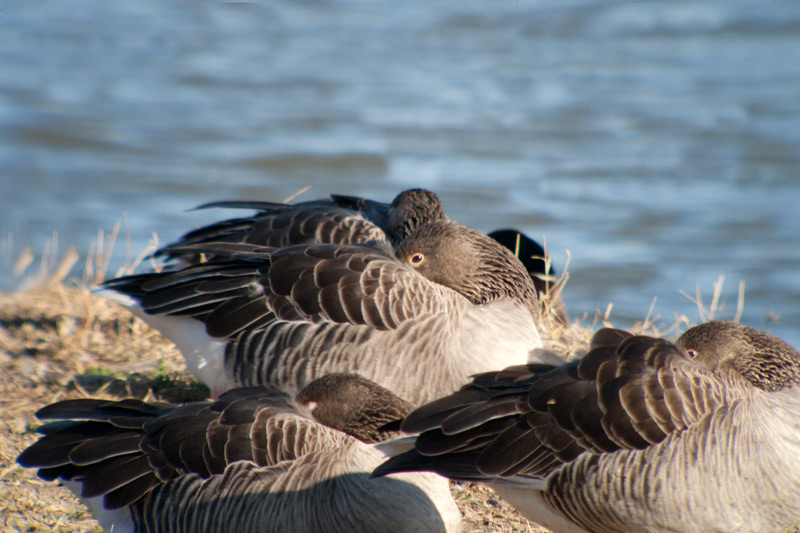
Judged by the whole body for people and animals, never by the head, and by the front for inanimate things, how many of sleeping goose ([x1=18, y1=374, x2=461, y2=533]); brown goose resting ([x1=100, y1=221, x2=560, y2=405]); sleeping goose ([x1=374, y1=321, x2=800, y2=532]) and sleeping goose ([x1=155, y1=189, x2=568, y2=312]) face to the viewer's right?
4

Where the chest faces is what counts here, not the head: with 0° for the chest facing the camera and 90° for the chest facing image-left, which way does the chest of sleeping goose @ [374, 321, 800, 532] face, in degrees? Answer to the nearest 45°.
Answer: approximately 270°

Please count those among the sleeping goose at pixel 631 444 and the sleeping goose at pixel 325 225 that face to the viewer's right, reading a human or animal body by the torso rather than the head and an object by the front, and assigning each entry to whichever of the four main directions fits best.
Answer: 2

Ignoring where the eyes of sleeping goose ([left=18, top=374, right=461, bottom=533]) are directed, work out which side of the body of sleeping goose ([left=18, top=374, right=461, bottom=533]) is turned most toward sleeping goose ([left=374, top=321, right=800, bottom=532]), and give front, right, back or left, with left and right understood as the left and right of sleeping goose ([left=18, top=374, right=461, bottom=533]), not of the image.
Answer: front

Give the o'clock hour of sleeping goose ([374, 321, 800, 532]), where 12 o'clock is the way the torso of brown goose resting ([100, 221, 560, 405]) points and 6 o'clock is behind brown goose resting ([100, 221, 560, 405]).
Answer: sleeping goose ([374, 321, 800, 532]) is roughly at 2 o'clock from brown goose resting ([100, 221, 560, 405]).

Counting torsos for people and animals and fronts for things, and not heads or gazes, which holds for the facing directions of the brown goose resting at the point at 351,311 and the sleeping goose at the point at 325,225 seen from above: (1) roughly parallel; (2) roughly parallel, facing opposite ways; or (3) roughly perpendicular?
roughly parallel

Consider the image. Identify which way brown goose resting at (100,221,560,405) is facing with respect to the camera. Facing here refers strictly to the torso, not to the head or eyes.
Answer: to the viewer's right

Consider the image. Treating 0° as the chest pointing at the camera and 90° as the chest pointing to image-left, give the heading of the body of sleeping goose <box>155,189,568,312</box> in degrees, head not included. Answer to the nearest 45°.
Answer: approximately 270°

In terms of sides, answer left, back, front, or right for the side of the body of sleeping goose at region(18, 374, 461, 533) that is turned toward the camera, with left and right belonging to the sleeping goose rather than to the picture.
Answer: right
